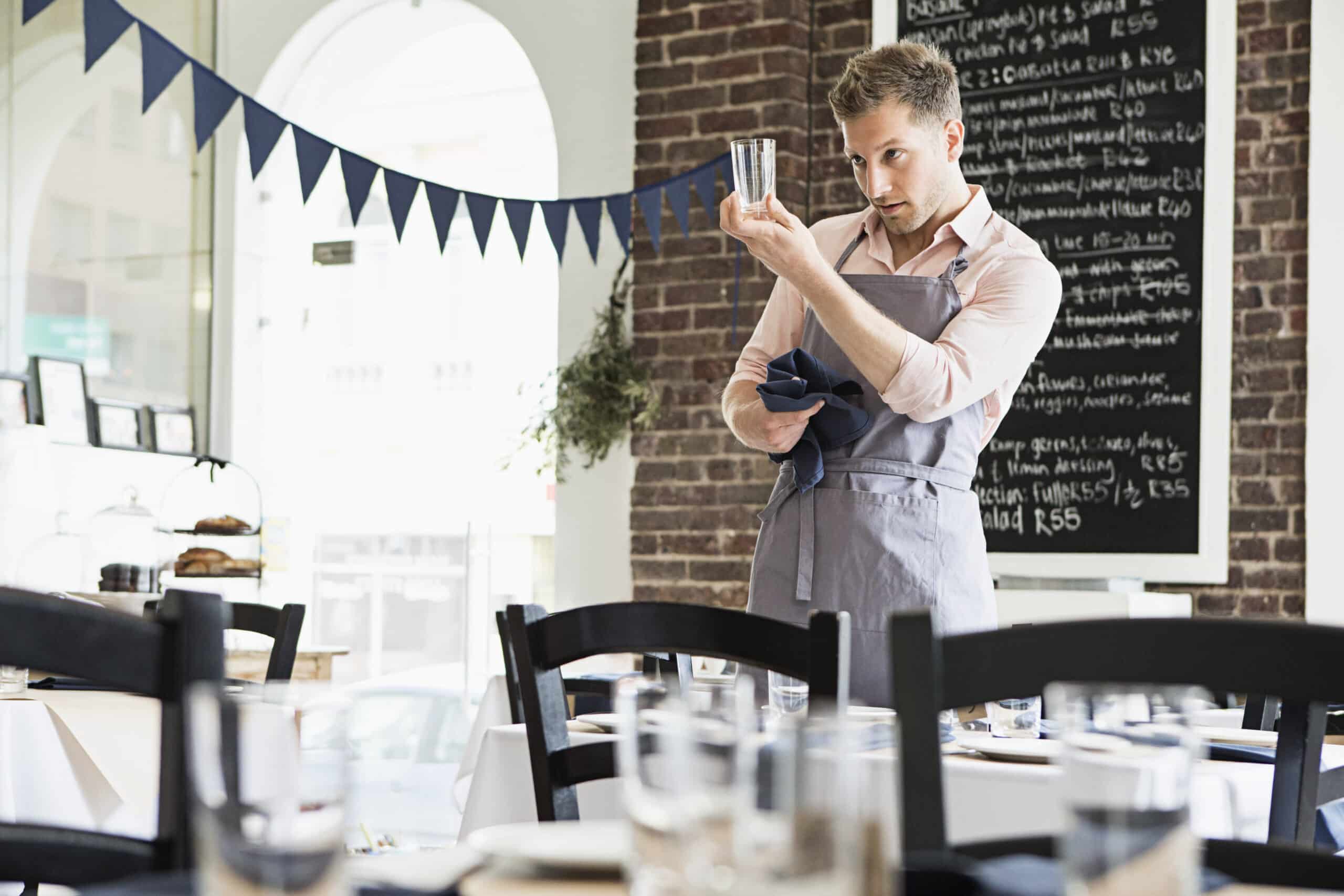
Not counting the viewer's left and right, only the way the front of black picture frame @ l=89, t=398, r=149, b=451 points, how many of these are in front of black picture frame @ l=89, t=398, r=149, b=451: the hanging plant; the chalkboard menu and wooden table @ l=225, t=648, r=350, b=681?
3

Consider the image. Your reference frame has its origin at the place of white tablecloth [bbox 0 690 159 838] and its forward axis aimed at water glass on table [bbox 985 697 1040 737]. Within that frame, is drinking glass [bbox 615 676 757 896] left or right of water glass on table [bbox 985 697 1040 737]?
right

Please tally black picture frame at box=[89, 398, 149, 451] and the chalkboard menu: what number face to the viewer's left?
0

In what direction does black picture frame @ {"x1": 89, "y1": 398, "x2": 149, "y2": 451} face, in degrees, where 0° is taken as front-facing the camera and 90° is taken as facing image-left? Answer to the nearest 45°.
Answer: approximately 315°

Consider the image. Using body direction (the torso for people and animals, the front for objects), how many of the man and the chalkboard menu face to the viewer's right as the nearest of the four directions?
0

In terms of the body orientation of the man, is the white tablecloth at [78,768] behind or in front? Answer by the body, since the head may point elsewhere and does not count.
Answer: in front

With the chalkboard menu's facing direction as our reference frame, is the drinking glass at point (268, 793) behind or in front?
in front

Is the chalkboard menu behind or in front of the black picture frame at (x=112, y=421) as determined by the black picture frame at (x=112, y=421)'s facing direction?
in front

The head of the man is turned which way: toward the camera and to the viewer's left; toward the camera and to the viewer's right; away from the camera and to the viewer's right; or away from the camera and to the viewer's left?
toward the camera and to the viewer's left

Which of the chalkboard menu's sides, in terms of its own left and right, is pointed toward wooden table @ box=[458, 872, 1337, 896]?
front

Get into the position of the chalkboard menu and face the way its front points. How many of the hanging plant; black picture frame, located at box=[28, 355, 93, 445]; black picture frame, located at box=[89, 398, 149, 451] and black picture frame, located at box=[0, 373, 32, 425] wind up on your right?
4

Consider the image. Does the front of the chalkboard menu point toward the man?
yes

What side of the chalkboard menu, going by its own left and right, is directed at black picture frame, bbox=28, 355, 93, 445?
right
